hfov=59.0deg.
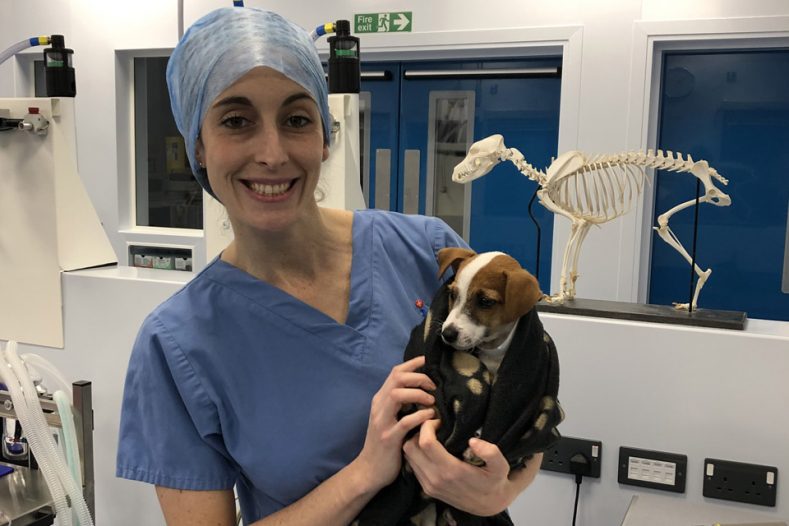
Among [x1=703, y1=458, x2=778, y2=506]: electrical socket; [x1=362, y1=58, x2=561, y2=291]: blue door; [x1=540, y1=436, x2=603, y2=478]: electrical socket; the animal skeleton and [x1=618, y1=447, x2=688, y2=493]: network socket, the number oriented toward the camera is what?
4

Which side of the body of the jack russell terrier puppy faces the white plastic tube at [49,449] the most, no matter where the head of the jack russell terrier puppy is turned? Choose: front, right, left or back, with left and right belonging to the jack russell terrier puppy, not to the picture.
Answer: right

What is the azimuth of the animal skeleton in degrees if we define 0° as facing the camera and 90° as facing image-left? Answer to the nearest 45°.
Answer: approximately 90°

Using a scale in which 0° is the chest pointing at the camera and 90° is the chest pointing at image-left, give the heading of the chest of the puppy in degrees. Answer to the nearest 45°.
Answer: approximately 45°

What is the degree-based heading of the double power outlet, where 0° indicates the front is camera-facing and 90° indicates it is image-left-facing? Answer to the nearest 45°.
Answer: approximately 0°

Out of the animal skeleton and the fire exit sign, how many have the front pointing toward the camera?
1

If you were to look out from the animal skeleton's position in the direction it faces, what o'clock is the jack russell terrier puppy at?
The jack russell terrier puppy is roughly at 9 o'clock from the animal skeleton.

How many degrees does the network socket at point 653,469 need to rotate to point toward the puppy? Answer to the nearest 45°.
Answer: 0° — it already faces it

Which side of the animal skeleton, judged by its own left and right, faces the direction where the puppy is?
left
